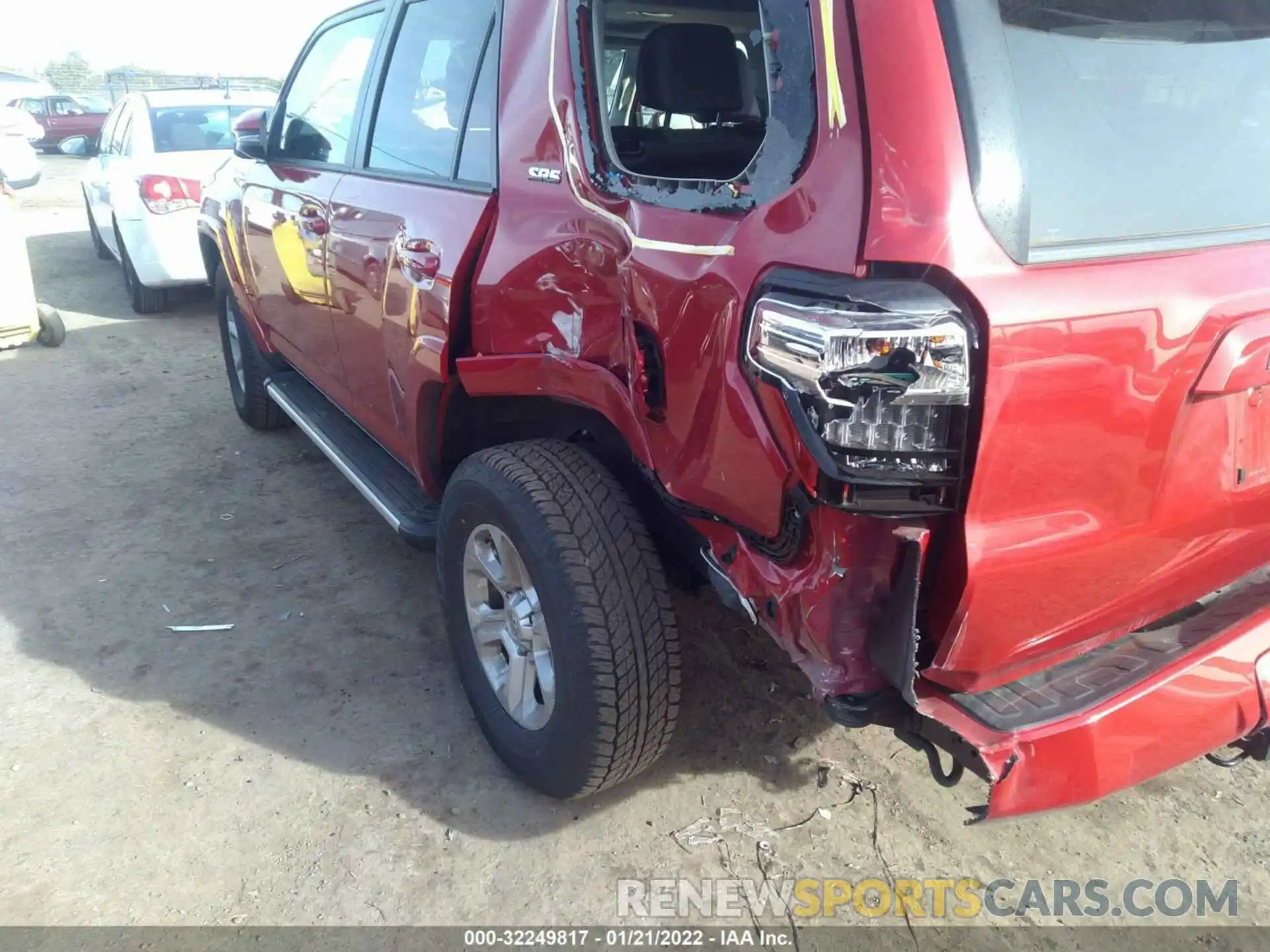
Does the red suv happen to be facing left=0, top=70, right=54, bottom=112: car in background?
yes

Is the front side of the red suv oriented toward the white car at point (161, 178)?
yes

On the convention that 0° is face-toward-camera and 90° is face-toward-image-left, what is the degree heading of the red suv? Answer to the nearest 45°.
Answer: approximately 135°

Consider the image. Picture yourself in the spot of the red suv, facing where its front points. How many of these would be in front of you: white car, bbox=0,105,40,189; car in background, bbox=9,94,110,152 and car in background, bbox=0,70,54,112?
3

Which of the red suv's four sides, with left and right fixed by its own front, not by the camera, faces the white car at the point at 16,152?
front

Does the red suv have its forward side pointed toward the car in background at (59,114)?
yes

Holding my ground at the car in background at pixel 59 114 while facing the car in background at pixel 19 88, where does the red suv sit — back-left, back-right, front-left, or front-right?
back-left
